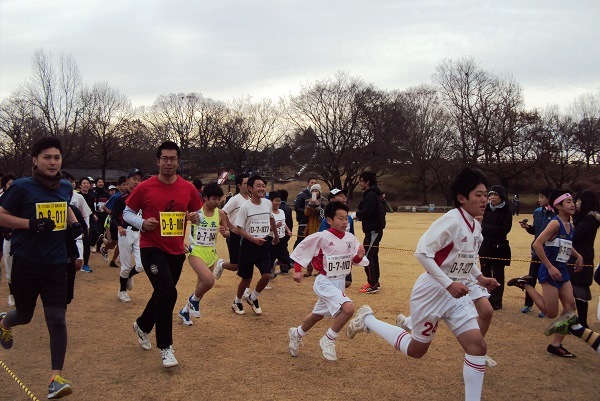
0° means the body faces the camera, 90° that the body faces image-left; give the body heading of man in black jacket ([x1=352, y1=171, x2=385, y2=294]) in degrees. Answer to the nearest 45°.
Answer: approximately 90°

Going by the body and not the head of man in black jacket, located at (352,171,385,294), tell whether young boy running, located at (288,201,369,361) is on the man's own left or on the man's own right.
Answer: on the man's own left

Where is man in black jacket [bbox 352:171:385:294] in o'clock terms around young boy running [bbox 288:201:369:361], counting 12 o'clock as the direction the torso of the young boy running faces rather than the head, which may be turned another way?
The man in black jacket is roughly at 8 o'clock from the young boy running.
